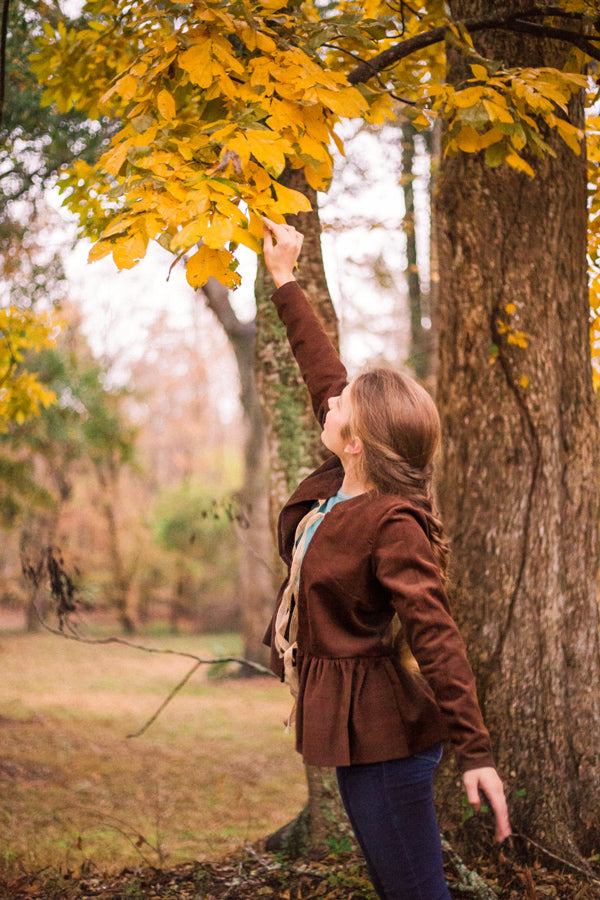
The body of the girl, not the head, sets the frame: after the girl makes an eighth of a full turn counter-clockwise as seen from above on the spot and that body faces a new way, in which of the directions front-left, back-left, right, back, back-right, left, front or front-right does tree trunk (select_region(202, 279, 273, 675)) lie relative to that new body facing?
back-right

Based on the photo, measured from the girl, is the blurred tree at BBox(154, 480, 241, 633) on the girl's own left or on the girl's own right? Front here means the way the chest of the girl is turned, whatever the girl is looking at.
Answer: on the girl's own right

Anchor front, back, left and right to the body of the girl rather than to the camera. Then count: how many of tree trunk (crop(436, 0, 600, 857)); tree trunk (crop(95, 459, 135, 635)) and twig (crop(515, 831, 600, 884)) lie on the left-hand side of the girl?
0

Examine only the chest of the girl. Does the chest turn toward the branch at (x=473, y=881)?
no

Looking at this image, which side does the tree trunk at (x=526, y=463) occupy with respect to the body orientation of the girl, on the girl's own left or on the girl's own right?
on the girl's own right

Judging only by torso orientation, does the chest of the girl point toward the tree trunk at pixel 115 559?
no

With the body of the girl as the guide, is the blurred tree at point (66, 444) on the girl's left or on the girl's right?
on the girl's right

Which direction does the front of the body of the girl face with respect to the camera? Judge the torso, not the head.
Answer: to the viewer's left
